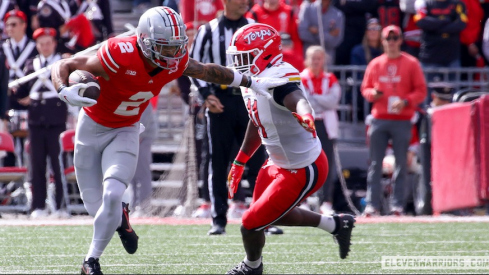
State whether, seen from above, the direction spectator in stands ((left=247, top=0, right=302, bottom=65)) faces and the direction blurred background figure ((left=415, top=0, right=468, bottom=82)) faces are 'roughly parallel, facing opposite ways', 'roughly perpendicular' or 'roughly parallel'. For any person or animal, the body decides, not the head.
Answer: roughly parallel

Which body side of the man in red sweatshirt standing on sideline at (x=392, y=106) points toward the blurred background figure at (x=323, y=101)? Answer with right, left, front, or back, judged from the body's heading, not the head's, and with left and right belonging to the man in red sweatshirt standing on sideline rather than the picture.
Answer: right

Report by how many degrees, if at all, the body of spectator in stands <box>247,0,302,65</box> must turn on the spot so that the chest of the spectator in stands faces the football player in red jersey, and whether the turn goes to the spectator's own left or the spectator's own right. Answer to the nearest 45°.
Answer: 0° — they already face them

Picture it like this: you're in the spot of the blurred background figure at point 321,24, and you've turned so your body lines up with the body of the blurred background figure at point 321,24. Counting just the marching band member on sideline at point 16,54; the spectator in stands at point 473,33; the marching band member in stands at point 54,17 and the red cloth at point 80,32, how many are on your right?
3

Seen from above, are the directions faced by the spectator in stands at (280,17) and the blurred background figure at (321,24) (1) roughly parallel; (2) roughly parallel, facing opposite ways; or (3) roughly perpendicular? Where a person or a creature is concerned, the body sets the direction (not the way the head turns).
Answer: roughly parallel

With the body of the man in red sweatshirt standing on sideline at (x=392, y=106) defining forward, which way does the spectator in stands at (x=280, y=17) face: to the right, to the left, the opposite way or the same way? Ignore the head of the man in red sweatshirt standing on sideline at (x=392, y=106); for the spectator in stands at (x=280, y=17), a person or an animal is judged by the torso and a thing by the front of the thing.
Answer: the same way

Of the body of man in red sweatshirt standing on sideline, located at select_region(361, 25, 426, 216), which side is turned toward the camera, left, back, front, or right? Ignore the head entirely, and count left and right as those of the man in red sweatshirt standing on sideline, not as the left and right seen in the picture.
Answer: front

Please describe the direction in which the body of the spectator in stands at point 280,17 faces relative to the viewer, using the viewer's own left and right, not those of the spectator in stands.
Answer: facing the viewer

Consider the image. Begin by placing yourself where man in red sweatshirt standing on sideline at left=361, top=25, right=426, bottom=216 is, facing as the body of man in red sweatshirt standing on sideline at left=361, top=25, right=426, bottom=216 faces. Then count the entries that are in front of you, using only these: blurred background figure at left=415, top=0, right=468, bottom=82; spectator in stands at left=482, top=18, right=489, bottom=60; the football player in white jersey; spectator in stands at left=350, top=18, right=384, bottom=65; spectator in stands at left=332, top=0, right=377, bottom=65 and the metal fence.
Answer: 1

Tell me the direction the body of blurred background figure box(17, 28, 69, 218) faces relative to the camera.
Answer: toward the camera
